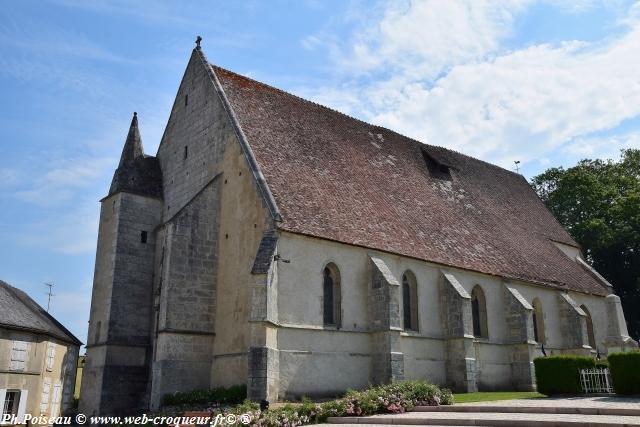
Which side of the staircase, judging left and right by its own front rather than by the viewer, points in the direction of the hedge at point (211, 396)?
right

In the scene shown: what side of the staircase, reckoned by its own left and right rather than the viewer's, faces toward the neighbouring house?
right

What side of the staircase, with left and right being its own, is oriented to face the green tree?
back

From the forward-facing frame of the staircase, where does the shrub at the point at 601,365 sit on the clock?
The shrub is roughly at 7 o'clock from the staircase.

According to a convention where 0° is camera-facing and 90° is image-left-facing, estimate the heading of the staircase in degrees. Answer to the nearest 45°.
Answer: approximately 0°

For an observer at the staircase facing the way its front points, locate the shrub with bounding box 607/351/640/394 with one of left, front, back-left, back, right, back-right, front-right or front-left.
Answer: back-left

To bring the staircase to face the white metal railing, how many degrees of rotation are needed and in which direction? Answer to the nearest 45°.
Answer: approximately 135° to its left
